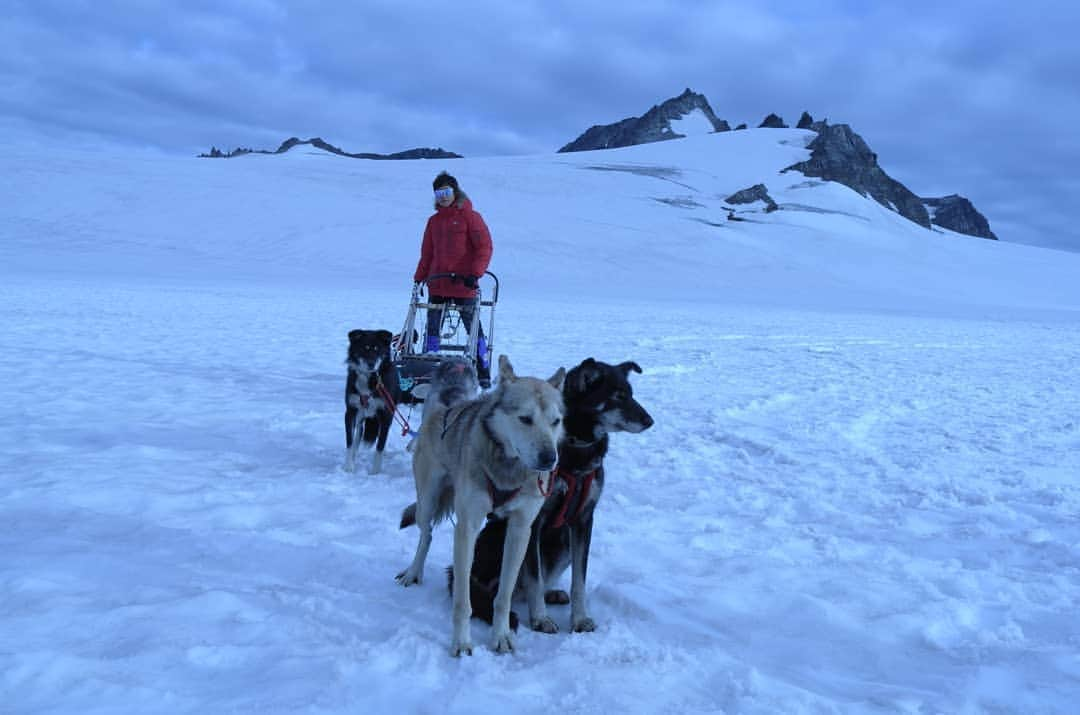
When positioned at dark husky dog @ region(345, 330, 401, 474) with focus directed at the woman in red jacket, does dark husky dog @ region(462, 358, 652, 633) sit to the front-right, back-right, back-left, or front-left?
back-right

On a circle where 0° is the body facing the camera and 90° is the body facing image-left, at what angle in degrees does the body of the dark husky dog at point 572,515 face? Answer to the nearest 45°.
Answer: approximately 315°

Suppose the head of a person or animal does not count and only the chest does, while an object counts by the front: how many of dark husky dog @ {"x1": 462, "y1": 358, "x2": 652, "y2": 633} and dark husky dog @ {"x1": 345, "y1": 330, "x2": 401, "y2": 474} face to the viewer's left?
0

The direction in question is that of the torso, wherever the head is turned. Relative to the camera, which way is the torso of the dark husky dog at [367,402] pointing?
toward the camera

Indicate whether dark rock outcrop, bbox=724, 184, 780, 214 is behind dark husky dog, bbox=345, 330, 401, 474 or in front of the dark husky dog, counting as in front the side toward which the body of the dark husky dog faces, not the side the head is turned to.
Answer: behind

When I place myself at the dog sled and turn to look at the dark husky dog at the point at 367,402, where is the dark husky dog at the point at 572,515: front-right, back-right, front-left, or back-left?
front-left

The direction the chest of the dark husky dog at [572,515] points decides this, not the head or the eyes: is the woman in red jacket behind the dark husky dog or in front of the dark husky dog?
behind

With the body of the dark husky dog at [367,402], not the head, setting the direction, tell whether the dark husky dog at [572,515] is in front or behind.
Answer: in front

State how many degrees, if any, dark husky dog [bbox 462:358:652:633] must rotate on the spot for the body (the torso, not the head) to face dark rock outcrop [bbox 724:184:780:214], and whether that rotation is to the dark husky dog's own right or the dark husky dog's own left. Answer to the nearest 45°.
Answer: approximately 135° to the dark husky dog's own left

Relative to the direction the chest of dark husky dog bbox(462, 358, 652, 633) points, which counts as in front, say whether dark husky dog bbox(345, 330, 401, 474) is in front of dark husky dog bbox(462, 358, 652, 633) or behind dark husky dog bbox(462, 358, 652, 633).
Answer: behind
